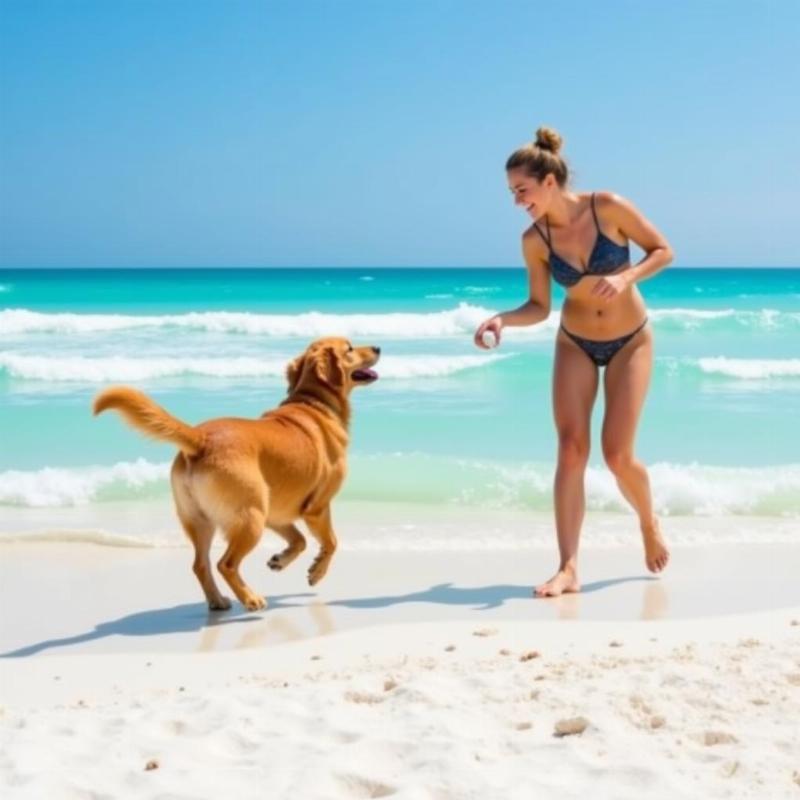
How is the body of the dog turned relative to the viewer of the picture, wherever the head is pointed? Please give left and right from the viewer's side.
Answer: facing away from the viewer and to the right of the viewer

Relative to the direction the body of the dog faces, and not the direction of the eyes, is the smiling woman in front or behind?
in front
